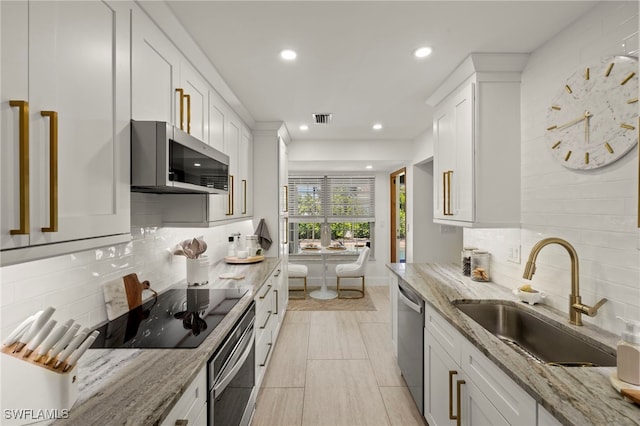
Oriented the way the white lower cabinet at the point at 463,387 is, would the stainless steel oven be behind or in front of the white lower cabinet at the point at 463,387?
in front

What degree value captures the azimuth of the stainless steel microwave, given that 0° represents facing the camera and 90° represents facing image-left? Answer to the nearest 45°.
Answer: approximately 315°

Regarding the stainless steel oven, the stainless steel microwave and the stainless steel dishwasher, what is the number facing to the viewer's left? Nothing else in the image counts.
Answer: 1

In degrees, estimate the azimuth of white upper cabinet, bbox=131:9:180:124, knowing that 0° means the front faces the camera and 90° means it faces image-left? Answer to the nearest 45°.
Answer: approximately 315°

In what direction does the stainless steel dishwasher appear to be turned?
to the viewer's left

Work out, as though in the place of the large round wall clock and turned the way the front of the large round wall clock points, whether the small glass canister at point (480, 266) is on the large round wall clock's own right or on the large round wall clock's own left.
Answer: on the large round wall clock's own right

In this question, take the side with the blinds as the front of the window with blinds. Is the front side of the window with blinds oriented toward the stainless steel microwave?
yes

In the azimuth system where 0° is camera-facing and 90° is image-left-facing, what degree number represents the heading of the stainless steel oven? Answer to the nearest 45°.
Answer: approximately 270°

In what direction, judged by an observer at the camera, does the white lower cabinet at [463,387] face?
facing the viewer and to the left of the viewer

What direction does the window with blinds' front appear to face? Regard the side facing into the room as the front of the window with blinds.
toward the camera

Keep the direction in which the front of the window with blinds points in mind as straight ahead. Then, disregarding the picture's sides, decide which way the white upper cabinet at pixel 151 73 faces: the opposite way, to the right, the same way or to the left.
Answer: to the left

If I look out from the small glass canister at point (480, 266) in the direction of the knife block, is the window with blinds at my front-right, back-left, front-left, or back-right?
back-right

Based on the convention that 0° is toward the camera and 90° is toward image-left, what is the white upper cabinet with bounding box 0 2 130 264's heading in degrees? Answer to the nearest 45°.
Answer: approximately 315°

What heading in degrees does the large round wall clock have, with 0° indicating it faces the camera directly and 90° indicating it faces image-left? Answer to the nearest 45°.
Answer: approximately 45°

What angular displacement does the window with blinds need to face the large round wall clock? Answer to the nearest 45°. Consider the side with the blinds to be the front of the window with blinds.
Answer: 0° — it already faces it
